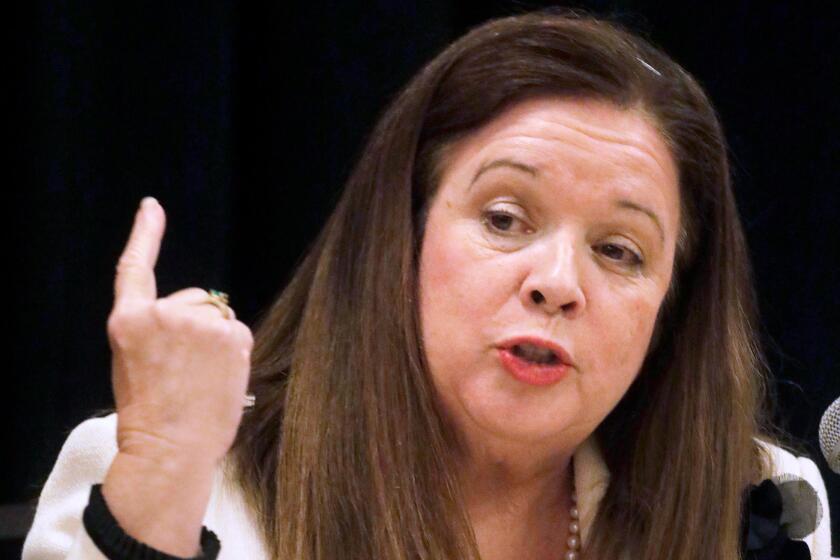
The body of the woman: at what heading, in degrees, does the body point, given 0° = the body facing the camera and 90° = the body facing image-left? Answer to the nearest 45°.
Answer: approximately 315°
